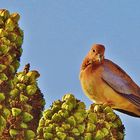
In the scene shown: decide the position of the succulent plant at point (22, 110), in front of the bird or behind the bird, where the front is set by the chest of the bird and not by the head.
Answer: in front

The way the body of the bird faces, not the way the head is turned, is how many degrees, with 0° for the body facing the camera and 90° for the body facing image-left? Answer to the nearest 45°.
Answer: approximately 45°
